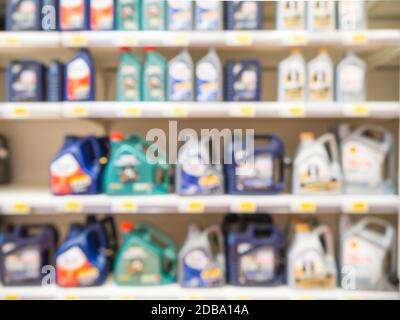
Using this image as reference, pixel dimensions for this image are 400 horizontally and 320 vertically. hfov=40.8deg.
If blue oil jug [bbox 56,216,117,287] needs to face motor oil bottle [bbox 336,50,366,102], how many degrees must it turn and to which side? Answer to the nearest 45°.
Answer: approximately 90° to its left

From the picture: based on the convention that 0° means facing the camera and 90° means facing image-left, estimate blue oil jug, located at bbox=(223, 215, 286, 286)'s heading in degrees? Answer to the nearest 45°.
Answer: approximately 0°

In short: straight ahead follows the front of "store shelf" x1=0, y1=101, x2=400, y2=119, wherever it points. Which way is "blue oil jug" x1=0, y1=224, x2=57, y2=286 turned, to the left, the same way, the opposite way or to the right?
the same way

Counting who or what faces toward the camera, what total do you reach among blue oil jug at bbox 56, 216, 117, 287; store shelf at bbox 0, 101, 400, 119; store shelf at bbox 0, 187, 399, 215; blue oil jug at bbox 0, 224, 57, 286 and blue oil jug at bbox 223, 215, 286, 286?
5

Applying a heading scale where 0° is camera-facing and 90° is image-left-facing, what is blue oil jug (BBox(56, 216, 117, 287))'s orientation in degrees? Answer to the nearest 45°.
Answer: approximately 0°

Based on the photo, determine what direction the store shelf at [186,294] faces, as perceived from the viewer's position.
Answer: facing the viewer

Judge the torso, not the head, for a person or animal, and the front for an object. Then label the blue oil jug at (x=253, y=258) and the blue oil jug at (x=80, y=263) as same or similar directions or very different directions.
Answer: same or similar directions

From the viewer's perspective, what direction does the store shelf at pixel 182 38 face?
toward the camera

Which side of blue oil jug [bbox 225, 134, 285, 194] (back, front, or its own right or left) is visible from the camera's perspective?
front

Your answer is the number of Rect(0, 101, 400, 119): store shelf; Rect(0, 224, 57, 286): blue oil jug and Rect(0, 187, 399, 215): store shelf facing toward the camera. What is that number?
3

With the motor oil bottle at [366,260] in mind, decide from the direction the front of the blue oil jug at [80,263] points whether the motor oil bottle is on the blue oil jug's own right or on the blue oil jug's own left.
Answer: on the blue oil jug's own left

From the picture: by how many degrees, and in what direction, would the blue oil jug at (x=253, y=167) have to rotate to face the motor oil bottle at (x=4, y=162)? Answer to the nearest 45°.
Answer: approximately 90° to its right

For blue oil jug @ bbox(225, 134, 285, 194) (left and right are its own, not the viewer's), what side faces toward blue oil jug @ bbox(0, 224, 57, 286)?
right

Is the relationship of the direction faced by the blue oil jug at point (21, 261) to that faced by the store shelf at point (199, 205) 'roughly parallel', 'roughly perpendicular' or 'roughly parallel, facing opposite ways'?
roughly parallel
